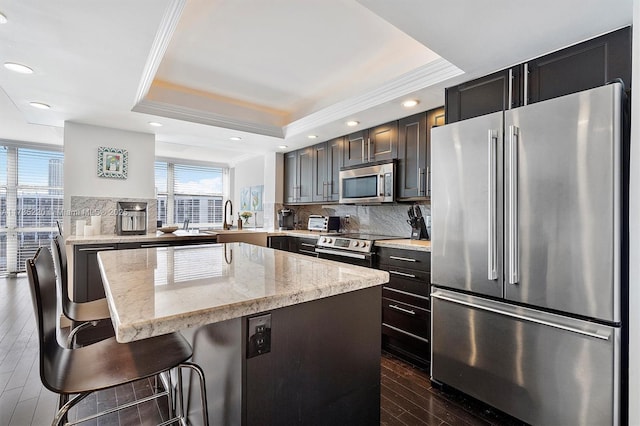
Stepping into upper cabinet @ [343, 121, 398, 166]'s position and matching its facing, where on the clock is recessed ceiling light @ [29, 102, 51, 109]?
The recessed ceiling light is roughly at 1 o'clock from the upper cabinet.

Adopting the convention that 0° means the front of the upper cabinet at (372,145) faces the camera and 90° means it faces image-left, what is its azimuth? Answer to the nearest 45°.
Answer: approximately 45°

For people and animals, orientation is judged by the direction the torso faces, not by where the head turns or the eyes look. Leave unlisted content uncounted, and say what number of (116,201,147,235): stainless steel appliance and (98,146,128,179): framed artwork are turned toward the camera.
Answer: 2

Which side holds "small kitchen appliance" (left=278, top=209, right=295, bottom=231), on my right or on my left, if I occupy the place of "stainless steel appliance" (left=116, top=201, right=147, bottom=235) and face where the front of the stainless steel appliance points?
on my left

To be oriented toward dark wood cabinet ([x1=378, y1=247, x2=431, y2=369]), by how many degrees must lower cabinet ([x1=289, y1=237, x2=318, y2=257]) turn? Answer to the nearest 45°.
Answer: approximately 90° to its left

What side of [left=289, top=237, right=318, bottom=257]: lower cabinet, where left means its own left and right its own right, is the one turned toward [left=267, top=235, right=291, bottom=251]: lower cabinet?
right

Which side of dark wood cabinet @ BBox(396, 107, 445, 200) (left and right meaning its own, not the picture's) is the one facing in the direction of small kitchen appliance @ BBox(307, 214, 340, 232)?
right

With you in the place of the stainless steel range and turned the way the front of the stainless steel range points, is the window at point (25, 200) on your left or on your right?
on your right

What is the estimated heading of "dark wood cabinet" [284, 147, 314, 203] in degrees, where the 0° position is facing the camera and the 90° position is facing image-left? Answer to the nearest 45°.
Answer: approximately 45°

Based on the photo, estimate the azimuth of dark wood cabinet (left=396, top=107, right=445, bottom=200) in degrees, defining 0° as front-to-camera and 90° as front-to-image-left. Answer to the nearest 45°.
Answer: approximately 45°

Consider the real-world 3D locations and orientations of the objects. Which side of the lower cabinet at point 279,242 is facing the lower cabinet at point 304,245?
left
